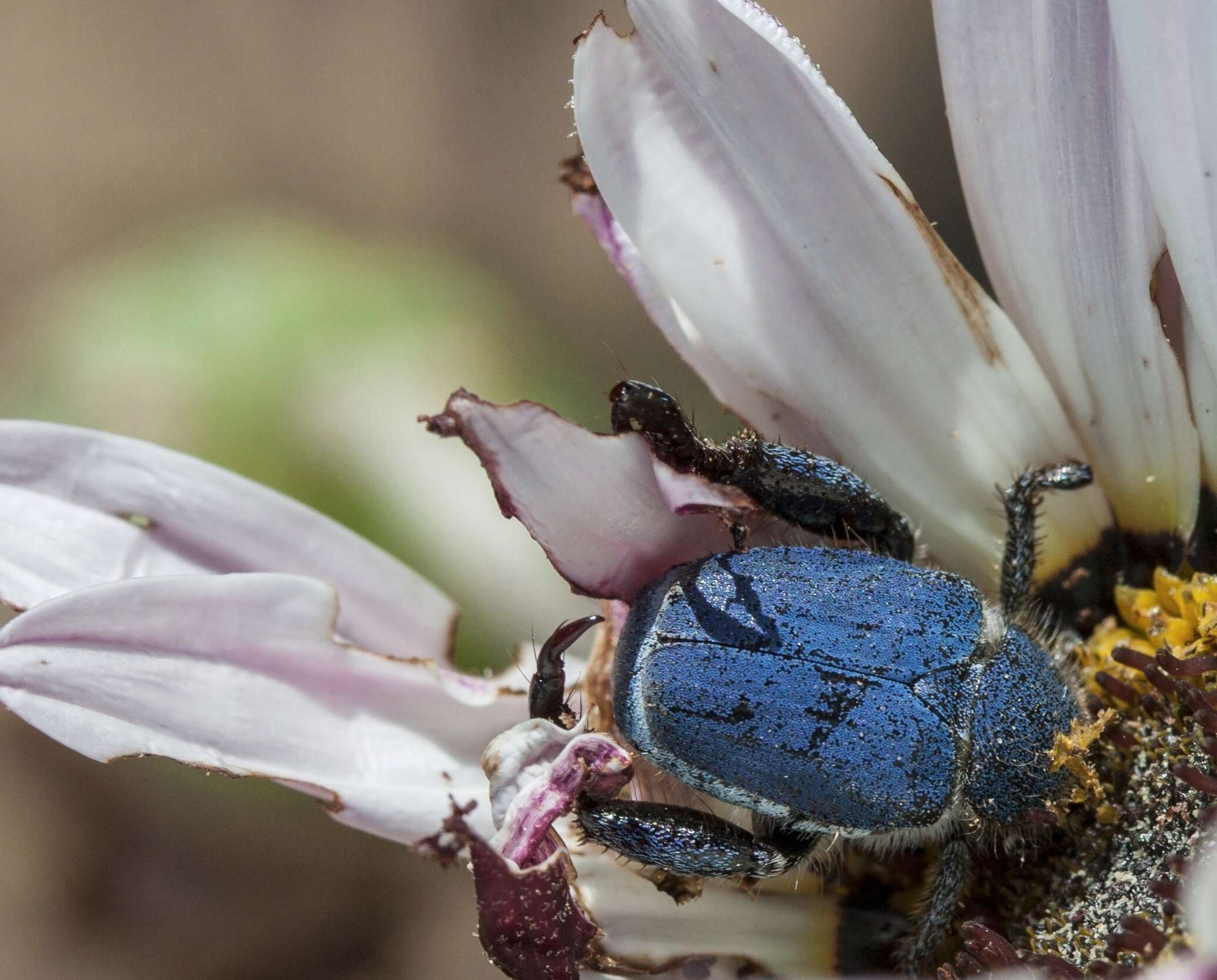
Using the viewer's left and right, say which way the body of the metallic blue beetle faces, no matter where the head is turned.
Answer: facing to the right of the viewer
